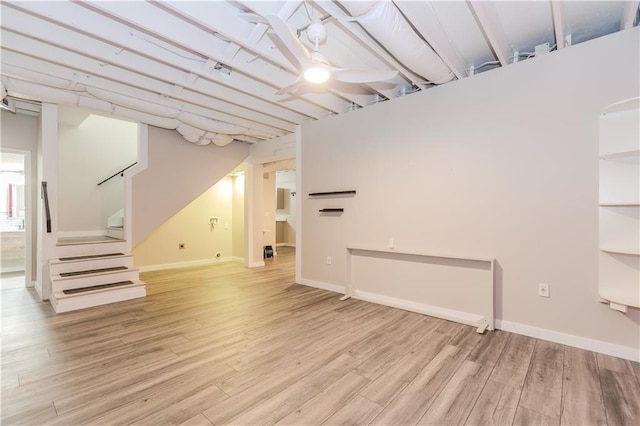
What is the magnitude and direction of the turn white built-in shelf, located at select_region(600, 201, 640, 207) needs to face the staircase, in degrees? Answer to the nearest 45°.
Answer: approximately 45° to its right

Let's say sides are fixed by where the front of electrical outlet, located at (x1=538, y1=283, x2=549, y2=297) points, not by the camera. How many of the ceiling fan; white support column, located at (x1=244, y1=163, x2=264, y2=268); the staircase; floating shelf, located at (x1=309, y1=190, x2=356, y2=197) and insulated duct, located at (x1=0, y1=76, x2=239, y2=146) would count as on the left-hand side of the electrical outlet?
0

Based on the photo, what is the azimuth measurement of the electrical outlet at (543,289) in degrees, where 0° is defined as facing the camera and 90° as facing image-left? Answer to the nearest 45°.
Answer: approximately 0°

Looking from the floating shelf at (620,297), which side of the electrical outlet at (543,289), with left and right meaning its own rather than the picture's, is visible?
left

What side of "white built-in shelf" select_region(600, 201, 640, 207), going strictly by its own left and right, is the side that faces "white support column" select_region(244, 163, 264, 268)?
right

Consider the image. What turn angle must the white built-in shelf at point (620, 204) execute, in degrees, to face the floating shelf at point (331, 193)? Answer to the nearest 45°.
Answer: approximately 90° to its right

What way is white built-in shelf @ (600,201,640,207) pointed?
toward the camera

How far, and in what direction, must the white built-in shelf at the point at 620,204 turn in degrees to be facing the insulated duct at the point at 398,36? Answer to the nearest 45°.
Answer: approximately 45° to its right

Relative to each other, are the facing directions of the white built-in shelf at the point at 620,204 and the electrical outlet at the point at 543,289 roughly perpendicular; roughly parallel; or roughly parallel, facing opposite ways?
roughly parallel

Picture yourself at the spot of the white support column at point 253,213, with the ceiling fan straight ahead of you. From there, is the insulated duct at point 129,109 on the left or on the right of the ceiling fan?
right
